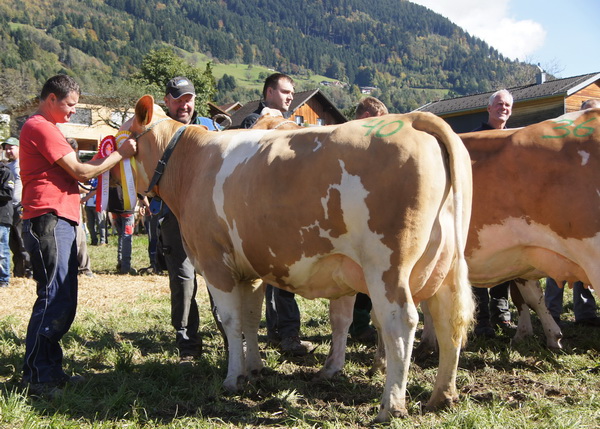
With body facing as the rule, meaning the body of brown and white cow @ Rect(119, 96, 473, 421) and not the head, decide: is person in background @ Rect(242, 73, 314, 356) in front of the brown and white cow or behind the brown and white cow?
in front

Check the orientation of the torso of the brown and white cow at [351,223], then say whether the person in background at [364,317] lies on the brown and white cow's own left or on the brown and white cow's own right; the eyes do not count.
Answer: on the brown and white cow's own right

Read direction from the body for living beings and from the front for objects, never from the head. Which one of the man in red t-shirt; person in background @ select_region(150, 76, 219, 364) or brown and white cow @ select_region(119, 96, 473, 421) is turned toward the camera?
the person in background

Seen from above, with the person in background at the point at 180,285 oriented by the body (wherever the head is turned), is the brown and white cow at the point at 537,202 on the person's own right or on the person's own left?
on the person's own left

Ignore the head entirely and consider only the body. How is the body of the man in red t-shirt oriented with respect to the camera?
to the viewer's right

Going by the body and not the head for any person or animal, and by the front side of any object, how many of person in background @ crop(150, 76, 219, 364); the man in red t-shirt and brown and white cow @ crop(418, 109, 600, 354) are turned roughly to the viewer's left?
1

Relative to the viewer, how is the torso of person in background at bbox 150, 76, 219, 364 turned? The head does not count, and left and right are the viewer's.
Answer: facing the viewer

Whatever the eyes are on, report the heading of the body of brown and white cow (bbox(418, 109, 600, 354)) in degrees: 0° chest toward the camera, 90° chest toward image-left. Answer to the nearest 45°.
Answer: approximately 90°

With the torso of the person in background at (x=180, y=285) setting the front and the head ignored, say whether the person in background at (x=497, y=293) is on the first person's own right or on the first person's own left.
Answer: on the first person's own left

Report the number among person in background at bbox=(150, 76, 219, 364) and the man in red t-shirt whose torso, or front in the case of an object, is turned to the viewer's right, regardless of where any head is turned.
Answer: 1

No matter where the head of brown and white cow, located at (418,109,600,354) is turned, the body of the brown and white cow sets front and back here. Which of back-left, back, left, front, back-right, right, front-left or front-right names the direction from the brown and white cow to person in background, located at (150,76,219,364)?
front

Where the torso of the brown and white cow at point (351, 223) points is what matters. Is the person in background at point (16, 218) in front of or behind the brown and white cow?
in front
